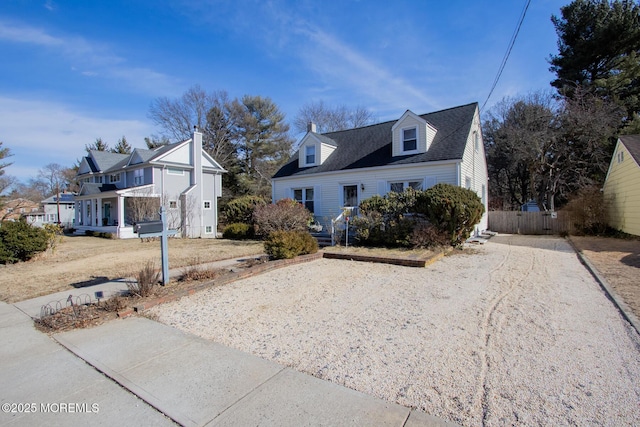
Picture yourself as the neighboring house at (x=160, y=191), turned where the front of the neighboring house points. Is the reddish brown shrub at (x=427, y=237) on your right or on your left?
on your left

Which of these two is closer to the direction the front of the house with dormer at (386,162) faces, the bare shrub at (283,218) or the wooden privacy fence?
the bare shrub

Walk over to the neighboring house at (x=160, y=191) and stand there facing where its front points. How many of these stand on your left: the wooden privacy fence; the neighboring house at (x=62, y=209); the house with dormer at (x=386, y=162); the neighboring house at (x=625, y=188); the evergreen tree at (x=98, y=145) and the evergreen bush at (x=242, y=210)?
4

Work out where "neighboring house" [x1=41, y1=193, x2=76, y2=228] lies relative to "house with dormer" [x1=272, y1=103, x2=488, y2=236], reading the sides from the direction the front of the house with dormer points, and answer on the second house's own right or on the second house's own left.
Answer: on the second house's own right

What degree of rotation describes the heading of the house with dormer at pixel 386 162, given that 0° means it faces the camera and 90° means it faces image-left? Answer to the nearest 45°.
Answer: approximately 45°

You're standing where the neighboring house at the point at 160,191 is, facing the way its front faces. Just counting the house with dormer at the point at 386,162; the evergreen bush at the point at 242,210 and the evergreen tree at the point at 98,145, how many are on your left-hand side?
2

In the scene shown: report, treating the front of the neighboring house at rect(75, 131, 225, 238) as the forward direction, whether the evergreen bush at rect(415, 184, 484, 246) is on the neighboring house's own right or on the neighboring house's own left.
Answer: on the neighboring house's own left

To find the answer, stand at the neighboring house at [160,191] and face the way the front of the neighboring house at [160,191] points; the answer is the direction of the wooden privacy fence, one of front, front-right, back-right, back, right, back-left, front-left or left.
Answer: left

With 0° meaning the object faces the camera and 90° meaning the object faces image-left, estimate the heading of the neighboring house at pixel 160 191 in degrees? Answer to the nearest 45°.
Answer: approximately 45°

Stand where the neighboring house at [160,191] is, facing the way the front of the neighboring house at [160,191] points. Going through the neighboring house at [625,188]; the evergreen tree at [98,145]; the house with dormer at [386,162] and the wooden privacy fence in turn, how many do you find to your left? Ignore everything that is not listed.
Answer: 3

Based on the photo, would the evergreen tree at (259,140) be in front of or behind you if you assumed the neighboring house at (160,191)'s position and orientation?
behind

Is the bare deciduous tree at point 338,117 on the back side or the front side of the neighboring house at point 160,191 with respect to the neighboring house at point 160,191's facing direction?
on the back side
